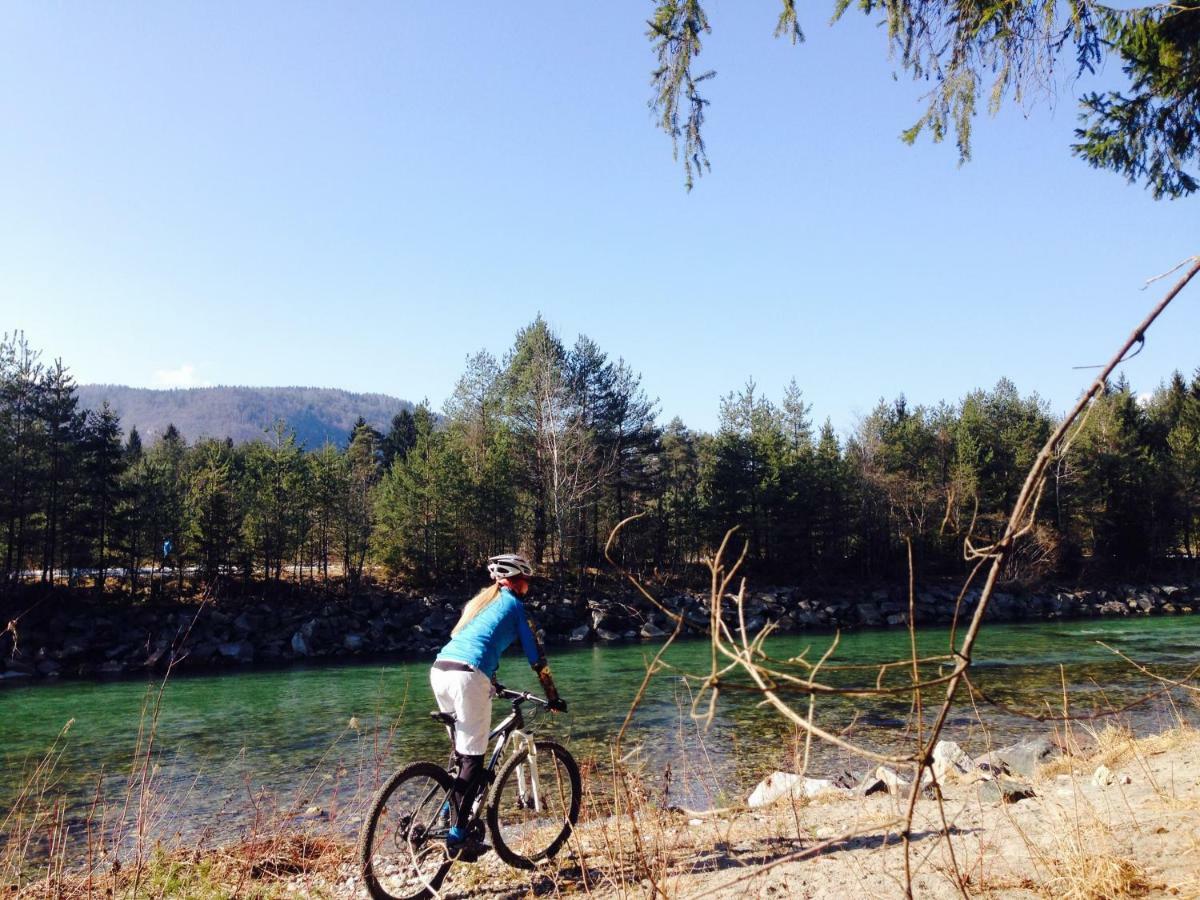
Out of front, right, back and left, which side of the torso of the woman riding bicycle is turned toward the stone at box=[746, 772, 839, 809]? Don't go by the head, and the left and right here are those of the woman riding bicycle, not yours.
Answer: front

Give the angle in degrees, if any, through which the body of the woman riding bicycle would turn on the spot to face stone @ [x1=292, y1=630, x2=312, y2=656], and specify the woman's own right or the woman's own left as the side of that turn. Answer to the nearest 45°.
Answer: approximately 45° to the woman's own left

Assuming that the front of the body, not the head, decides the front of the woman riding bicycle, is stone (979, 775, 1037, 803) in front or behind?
in front

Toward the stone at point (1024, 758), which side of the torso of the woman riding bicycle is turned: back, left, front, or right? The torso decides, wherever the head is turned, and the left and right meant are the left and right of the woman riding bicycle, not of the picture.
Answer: front

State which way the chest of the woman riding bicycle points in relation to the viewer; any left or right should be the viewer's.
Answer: facing away from the viewer and to the right of the viewer

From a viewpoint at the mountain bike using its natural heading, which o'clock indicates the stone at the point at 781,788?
The stone is roughly at 12 o'clock from the mountain bike.

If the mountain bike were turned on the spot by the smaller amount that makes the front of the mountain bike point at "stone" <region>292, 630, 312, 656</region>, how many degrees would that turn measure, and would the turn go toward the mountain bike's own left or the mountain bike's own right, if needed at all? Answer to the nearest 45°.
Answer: approximately 45° to the mountain bike's own left

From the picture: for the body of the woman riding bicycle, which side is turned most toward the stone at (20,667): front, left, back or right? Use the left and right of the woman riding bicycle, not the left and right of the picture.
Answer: left

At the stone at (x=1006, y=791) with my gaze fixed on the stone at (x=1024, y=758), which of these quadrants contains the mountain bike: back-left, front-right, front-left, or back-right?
back-left

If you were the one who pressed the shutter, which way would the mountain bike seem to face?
facing away from the viewer and to the right of the viewer

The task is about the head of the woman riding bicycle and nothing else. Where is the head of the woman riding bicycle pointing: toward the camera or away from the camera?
away from the camera
